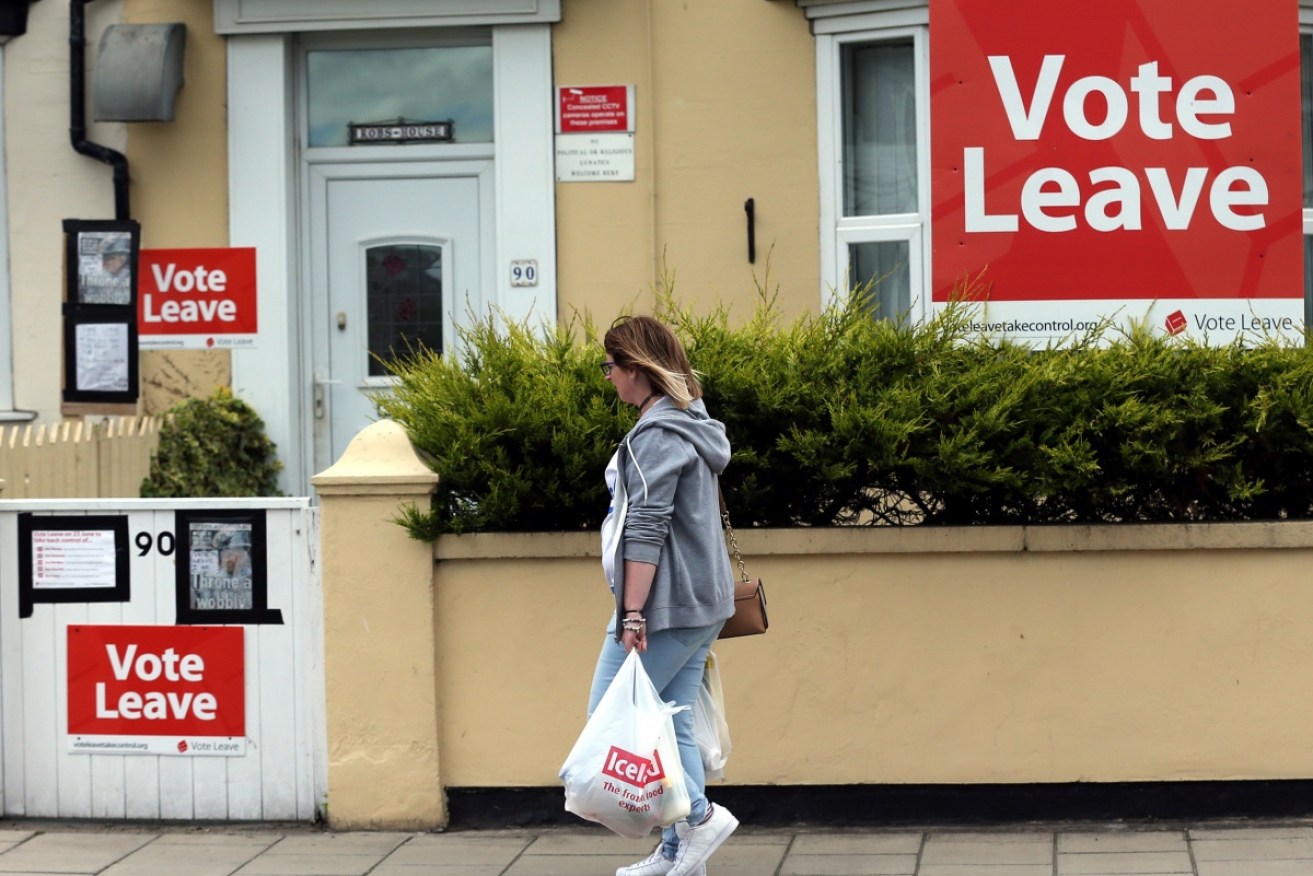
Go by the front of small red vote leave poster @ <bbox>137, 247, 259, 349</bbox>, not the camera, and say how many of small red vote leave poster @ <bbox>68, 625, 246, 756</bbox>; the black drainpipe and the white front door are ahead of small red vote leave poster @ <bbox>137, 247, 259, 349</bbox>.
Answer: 1

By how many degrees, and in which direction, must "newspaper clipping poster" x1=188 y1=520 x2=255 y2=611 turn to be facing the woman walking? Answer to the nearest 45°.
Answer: approximately 45° to its left

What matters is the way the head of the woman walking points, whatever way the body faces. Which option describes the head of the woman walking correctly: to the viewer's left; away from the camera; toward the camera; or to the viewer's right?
to the viewer's left

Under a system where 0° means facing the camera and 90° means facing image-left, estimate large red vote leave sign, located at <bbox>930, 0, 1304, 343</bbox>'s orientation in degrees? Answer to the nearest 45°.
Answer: approximately 0°

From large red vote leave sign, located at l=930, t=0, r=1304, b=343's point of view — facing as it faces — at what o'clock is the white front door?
The white front door is roughly at 4 o'clock from the large red vote leave sign.

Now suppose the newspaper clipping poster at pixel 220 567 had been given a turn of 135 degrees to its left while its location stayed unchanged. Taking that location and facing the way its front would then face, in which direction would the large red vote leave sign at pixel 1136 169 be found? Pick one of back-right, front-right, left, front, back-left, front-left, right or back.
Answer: front-right

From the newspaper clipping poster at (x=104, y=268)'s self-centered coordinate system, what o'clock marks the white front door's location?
The white front door is roughly at 8 o'clock from the newspaper clipping poster.

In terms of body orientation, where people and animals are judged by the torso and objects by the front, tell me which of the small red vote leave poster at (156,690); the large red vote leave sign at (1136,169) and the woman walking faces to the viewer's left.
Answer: the woman walking

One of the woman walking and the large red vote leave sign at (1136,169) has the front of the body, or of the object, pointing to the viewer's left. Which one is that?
the woman walking

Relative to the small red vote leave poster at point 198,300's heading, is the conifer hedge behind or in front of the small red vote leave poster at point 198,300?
in front

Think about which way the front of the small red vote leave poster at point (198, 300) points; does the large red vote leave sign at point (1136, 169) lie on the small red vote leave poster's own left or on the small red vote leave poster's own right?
on the small red vote leave poster's own left

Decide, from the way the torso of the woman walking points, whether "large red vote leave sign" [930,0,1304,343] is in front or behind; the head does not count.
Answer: behind

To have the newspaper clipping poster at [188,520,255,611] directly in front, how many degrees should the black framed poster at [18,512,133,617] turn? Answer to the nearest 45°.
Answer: approximately 45° to its left

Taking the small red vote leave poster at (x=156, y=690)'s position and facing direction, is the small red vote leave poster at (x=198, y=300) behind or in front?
behind
